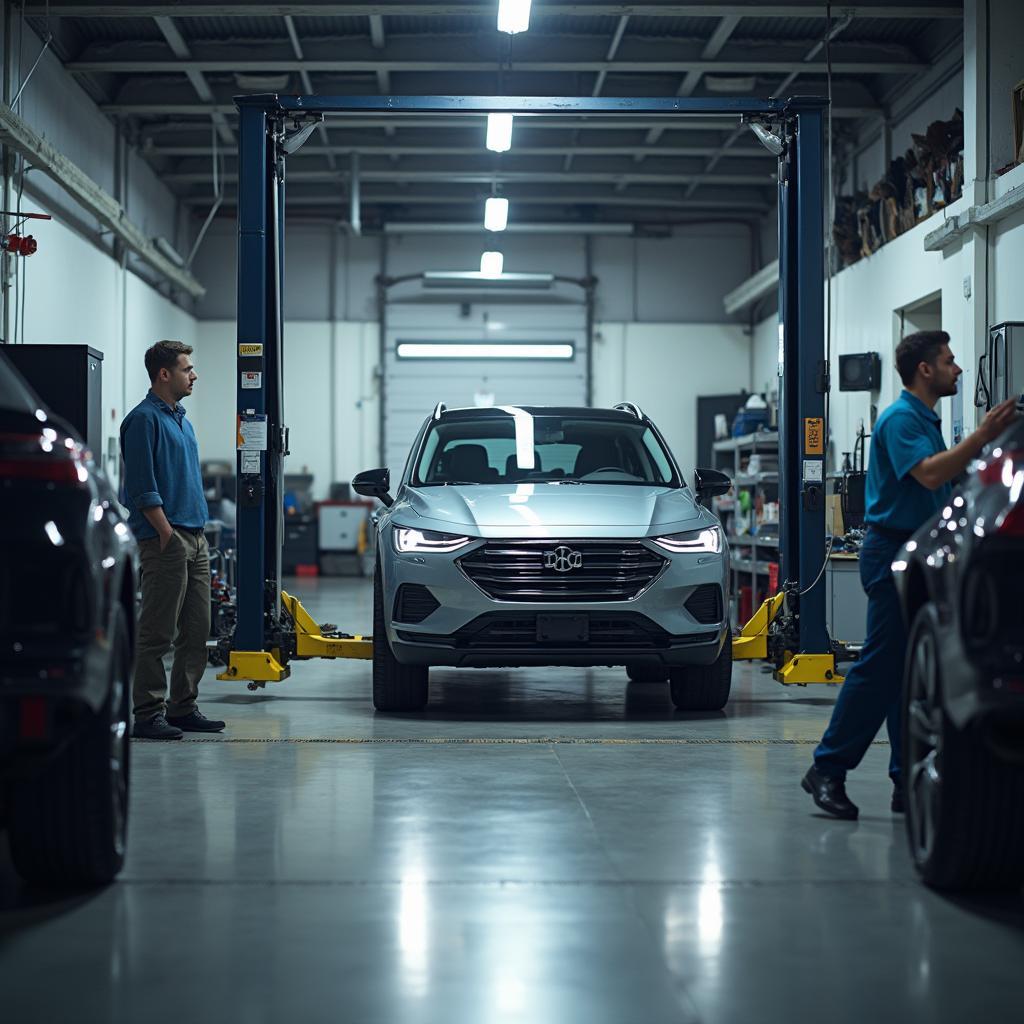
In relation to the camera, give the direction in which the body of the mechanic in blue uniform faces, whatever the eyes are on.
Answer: to the viewer's right

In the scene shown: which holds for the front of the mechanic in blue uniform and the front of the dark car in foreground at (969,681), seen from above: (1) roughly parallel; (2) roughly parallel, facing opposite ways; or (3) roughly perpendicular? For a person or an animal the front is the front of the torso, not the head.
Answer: roughly perpendicular

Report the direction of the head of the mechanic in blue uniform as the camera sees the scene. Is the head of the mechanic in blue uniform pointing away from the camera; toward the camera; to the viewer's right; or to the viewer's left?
to the viewer's right

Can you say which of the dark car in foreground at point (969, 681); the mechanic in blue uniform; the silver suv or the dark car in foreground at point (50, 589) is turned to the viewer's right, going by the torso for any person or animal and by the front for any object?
the mechanic in blue uniform

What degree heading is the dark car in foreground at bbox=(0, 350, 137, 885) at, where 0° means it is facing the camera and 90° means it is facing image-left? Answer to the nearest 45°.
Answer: approximately 180°

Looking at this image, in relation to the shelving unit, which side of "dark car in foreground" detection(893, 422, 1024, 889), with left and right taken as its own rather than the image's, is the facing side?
front

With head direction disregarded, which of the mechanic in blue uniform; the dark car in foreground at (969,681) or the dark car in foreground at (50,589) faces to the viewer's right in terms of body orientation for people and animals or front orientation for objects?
the mechanic in blue uniform

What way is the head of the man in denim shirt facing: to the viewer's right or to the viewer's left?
to the viewer's right

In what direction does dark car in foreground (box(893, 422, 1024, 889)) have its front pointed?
away from the camera

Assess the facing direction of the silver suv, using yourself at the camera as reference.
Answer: facing the viewer

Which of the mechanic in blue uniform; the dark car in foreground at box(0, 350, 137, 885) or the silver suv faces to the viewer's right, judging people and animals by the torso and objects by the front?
the mechanic in blue uniform
